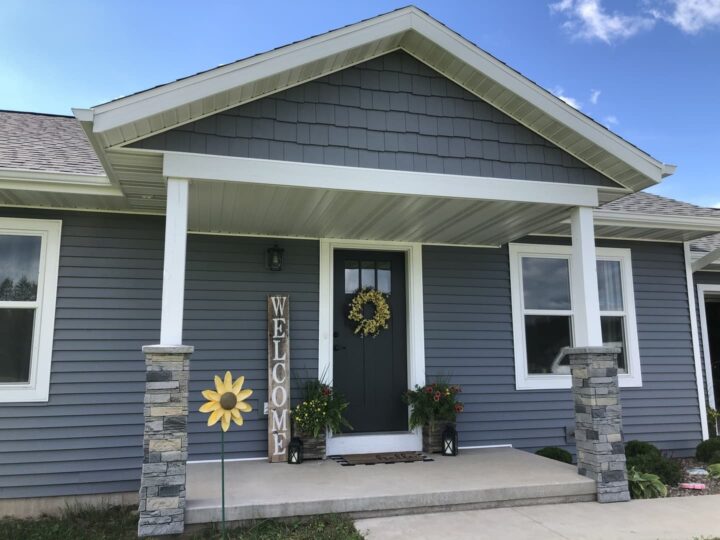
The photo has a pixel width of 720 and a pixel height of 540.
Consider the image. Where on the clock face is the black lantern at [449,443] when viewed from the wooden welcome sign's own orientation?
The black lantern is roughly at 9 o'clock from the wooden welcome sign.

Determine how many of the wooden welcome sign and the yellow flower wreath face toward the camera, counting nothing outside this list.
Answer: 2

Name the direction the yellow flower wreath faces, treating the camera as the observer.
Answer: facing the viewer

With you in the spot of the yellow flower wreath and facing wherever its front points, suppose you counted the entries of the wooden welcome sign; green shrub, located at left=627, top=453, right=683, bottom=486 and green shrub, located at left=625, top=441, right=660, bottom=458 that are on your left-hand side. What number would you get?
2

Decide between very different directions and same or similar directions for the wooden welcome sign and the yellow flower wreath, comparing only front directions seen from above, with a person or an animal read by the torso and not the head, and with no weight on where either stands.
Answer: same or similar directions

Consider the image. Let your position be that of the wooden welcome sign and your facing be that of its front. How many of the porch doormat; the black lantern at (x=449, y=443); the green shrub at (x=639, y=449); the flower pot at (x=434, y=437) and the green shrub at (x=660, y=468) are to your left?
5

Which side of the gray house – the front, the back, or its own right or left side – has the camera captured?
front

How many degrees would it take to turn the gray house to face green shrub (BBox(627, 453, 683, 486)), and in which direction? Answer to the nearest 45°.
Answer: approximately 90° to its left

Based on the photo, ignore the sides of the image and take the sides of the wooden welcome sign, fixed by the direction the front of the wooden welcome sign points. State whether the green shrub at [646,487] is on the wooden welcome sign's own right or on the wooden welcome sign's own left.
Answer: on the wooden welcome sign's own left

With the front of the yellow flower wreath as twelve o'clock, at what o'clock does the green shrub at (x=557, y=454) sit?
The green shrub is roughly at 9 o'clock from the yellow flower wreath.

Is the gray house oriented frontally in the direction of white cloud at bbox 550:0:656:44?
no

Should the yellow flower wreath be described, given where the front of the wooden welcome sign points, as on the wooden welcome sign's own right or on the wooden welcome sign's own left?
on the wooden welcome sign's own left

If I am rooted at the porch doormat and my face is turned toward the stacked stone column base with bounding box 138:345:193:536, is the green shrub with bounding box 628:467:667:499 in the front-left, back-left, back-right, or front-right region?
back-left

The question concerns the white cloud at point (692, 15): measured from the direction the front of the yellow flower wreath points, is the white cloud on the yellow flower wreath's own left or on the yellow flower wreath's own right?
on the yellow flower wreath's own left
